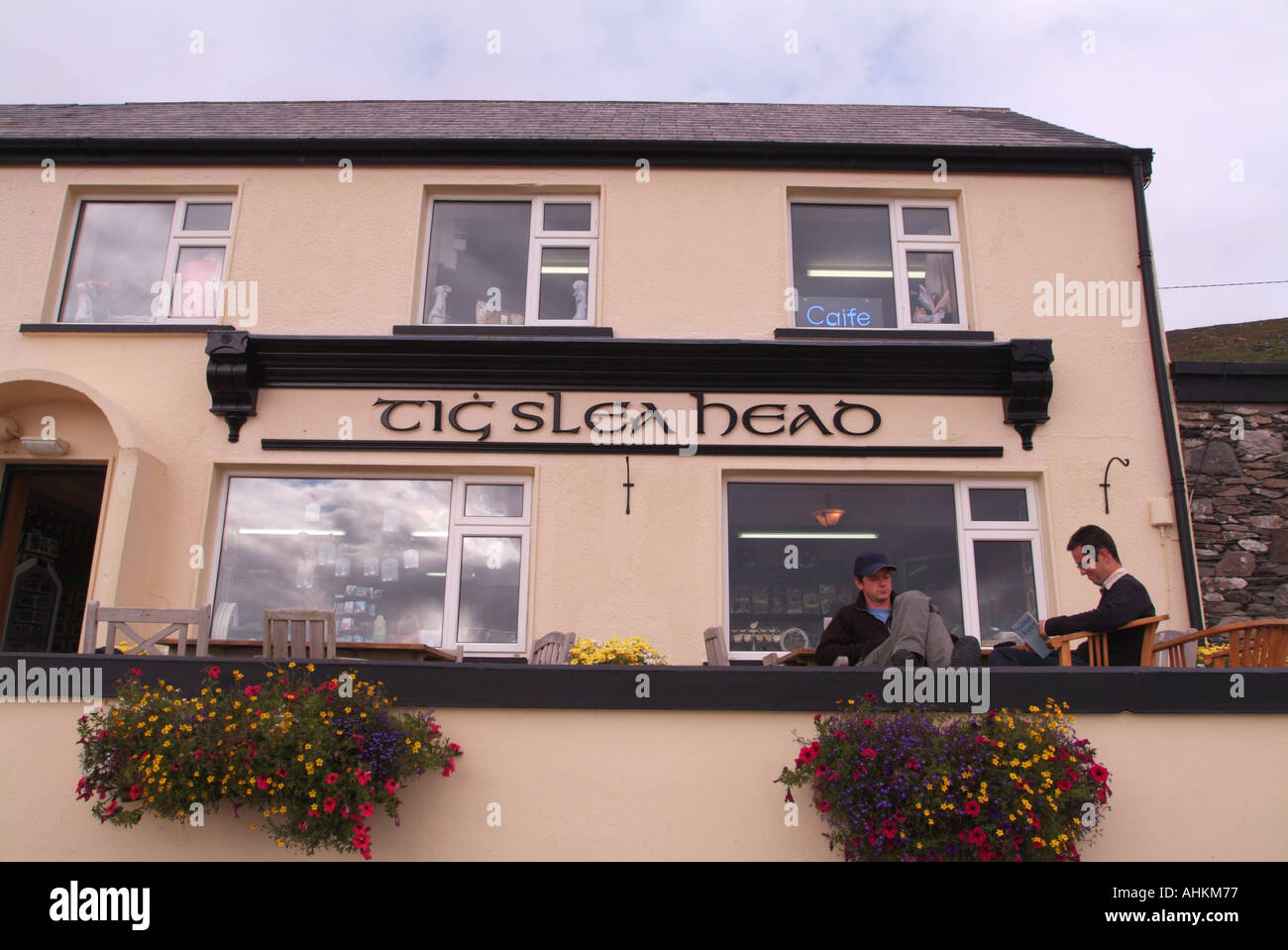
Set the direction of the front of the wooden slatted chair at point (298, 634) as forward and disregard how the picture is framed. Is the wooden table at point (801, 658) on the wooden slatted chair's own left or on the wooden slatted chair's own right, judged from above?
on the wooden slatted chair's own right

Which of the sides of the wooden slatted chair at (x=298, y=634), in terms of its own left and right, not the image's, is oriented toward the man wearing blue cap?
right

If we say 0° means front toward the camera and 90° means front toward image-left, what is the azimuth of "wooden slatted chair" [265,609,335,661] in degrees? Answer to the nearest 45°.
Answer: approximately 180°

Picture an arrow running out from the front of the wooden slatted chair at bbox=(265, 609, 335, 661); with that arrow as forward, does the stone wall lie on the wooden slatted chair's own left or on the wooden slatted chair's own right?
on the wooden slatted chair's own right

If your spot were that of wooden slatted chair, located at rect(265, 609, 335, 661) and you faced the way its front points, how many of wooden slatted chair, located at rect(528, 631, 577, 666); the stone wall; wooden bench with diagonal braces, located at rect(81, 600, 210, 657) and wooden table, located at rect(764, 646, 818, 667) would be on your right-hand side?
3

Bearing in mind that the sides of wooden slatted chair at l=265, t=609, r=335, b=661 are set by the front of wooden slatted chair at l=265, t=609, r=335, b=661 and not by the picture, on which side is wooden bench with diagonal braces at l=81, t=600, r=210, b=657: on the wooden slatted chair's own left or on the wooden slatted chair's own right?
on the wooden slatted chair's own left

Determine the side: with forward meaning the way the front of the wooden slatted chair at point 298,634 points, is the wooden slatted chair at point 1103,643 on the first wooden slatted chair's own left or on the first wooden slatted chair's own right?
on the first wooden slatted chair's own right

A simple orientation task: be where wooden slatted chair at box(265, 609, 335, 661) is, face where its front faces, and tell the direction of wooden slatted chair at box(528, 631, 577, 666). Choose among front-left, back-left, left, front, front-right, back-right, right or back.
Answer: right

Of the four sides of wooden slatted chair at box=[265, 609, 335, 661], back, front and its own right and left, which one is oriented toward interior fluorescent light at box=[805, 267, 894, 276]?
right
